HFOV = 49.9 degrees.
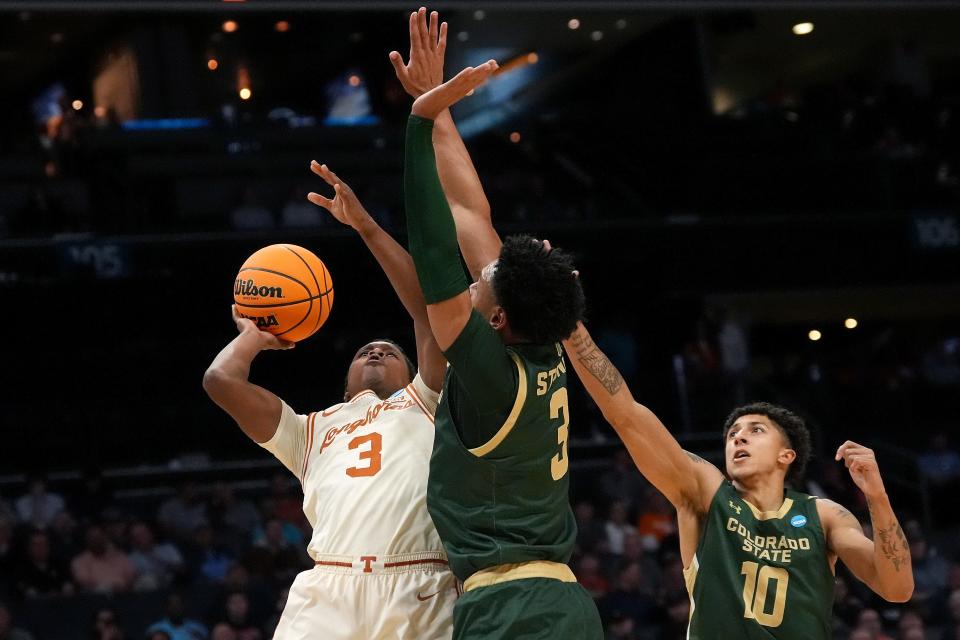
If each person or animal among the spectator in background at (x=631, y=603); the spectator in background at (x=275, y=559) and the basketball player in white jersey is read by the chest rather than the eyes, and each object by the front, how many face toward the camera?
3

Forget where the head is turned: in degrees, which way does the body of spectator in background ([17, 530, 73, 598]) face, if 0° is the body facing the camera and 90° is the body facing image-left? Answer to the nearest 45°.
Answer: approximately 0°

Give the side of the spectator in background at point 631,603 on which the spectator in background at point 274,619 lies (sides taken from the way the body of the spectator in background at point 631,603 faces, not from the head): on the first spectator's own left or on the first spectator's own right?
on the first spectator's own right

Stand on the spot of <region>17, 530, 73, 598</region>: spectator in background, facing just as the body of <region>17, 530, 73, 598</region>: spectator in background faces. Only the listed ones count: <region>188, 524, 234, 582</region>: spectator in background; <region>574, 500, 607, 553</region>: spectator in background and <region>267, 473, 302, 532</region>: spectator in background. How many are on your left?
3

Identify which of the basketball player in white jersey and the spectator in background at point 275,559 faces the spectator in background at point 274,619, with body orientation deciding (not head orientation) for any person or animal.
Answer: the spectator in background at point 275,559

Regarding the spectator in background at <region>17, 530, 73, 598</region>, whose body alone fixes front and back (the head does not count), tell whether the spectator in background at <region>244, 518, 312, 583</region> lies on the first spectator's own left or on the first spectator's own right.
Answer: on the first spectator's own left
